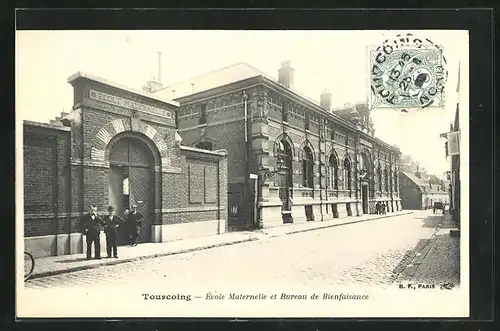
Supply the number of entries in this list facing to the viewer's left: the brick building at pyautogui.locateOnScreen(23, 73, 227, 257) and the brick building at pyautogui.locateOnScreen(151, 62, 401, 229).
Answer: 0

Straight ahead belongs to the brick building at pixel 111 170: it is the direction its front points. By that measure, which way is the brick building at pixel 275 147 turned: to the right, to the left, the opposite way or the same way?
the same way

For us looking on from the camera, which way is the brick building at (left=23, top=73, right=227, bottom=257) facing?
facing the viewer and to the right of the viewer
